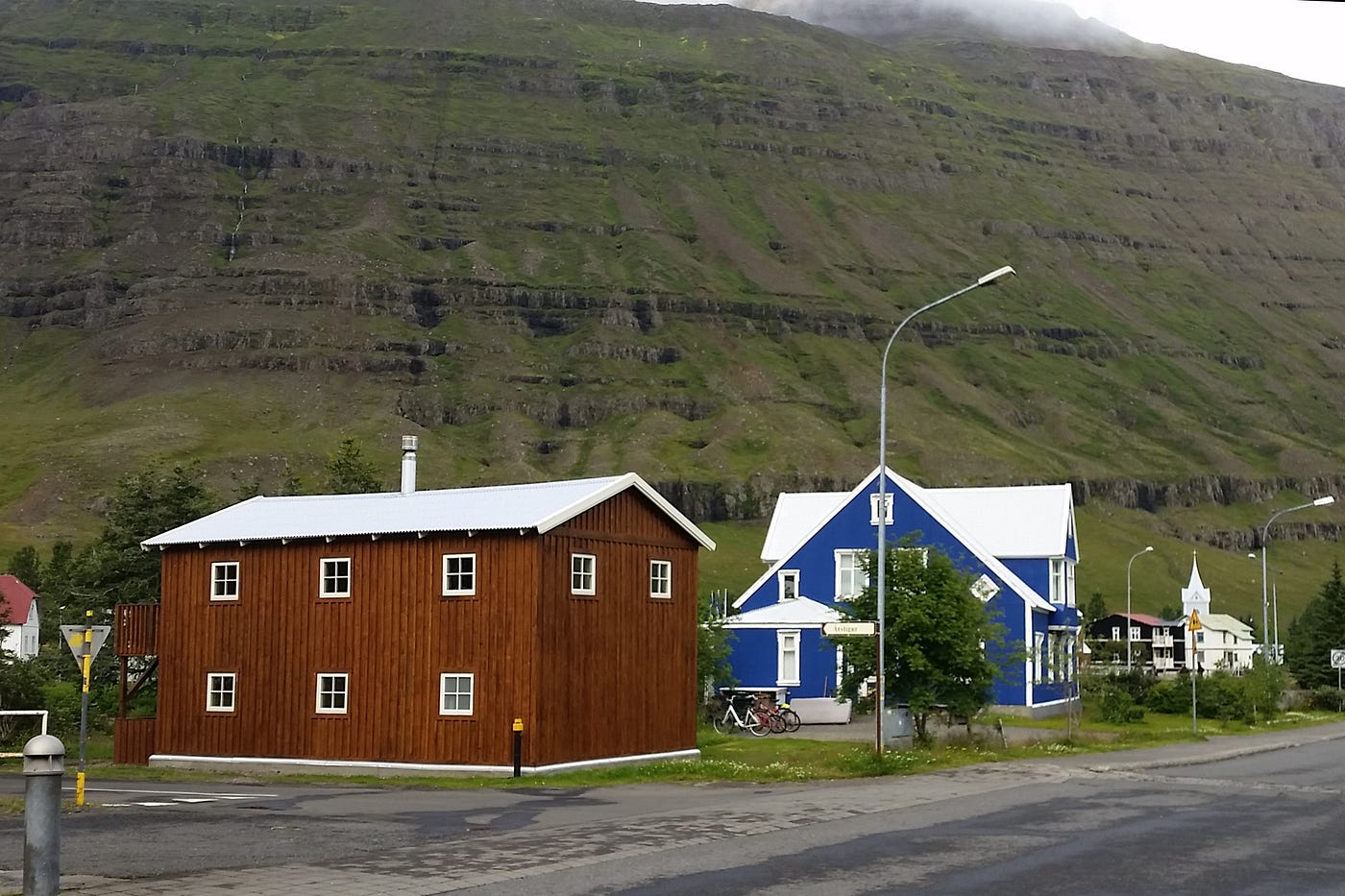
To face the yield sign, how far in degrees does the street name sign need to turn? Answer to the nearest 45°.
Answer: approximately 45° to its right

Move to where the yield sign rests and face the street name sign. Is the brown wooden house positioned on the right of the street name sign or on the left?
left

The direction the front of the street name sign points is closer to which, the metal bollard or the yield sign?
the metal bollard

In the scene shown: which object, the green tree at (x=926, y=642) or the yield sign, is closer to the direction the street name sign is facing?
the yield sign

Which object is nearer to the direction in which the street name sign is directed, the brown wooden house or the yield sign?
the yield sign
